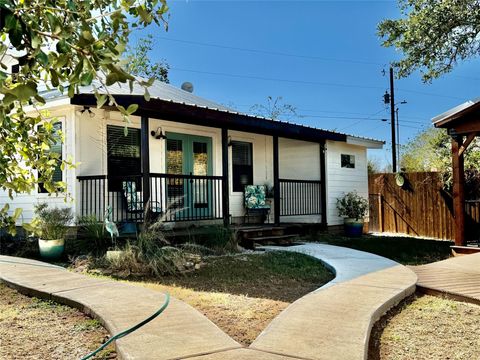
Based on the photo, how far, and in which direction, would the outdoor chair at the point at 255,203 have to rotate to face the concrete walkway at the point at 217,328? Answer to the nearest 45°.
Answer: approximately 45° to its right

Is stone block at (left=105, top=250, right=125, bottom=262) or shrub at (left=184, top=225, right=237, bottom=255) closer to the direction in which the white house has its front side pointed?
the shrub

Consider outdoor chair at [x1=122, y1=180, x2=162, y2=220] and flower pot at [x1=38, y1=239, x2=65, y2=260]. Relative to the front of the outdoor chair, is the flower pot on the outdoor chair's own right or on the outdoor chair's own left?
on the outdoor chair's own right

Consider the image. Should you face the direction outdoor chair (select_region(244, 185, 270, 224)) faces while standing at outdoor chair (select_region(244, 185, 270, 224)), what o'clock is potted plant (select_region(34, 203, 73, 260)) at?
The potted plant is roughly at 3 o'clock from the outdoor chair.

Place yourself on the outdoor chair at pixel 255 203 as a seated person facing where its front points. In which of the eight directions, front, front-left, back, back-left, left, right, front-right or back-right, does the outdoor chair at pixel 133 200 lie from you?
right

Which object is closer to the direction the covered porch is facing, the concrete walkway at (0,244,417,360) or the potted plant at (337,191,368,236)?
the concrete walkway

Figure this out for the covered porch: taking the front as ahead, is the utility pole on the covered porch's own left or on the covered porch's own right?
on the covered porch's own left

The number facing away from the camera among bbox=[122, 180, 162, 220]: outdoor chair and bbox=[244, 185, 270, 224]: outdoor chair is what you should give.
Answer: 0

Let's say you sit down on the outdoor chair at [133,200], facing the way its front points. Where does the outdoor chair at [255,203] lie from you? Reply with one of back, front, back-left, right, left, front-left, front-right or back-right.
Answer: left

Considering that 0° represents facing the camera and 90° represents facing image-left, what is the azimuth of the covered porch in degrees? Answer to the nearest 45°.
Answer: approximately 315°

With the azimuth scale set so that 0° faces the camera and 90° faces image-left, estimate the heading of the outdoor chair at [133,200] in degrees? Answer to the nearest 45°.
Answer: approximately 315°

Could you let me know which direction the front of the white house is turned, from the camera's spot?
facing the viewer and to the right of the viewer

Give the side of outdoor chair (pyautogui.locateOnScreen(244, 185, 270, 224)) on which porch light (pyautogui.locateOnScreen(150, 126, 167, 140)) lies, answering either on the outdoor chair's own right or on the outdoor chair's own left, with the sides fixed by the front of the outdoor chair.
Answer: on the outdoor chair's own right
